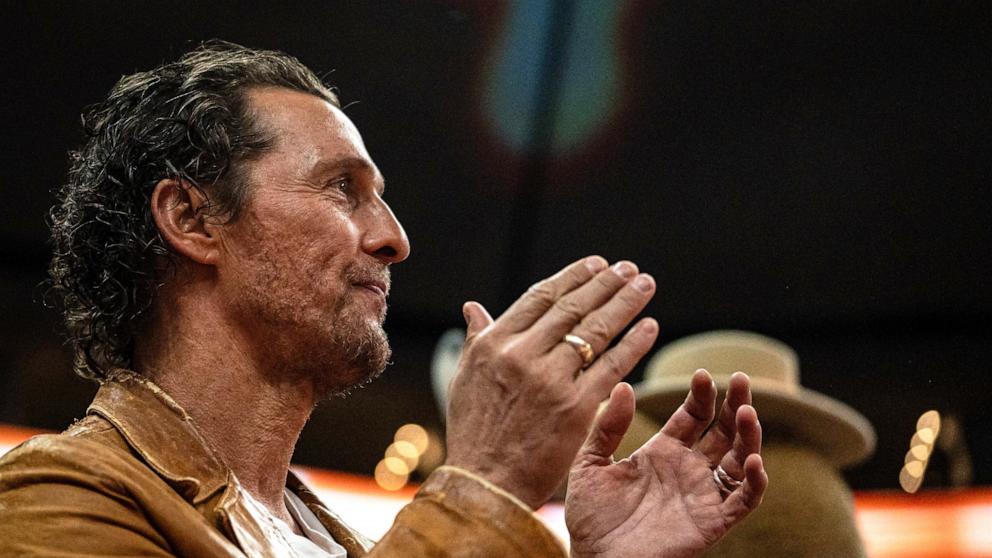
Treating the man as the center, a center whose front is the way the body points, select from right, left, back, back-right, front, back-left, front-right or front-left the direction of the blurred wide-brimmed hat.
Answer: front-left

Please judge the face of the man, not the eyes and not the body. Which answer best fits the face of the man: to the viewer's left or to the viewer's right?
to the viewer's right

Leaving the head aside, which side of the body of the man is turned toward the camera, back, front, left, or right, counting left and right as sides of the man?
right
